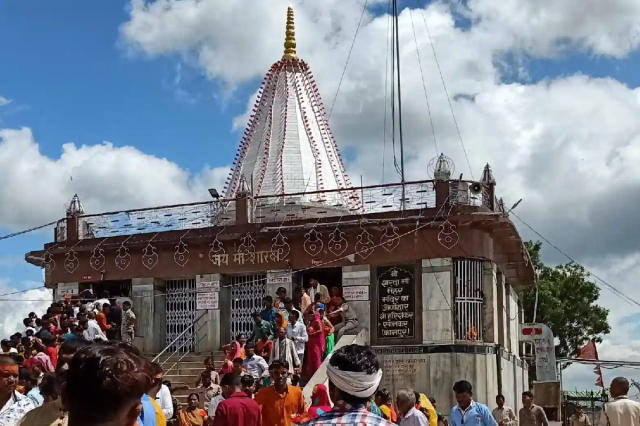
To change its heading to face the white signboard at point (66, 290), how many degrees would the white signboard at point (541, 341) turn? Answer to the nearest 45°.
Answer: approximately 90° to its right

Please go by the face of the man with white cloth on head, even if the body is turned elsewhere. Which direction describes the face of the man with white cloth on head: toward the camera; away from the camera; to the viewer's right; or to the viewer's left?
away from the camera

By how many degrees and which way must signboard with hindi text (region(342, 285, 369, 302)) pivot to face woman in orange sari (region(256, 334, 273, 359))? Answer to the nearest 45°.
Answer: approximately 45° to its right

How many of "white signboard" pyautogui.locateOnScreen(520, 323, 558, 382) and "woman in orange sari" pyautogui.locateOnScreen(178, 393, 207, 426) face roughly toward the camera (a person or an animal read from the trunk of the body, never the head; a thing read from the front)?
2

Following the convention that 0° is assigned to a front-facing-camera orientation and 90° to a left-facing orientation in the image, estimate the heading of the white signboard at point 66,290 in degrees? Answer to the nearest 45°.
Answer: approximately 0°

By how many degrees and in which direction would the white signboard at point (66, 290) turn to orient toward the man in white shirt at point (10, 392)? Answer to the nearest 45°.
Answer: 0° — it already faces them

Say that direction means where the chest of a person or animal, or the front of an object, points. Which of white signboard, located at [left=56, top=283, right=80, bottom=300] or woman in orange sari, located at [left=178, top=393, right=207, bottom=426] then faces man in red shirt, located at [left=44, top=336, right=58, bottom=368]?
the white signboard
